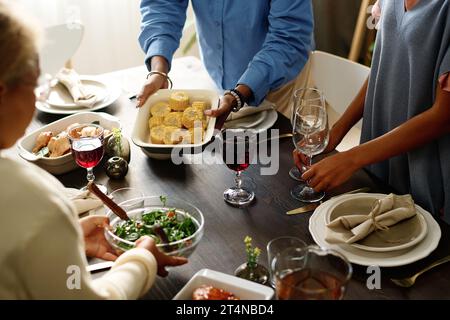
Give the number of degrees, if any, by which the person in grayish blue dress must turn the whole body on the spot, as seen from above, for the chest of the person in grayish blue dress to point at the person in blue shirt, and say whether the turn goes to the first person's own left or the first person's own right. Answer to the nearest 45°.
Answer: approximately 90° to the first person's own right

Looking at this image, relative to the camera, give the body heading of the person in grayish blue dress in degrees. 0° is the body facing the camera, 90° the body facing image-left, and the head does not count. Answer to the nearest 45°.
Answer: approximately 45°

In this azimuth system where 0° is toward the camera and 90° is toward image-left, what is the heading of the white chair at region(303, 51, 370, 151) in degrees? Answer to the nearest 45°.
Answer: approximately 45°

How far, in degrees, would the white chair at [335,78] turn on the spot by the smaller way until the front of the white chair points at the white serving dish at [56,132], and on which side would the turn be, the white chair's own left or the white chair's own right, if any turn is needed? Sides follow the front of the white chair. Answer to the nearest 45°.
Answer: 0° — it already faces it

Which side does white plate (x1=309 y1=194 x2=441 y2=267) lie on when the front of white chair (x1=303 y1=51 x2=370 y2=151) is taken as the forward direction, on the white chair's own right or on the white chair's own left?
on the white chair's own left

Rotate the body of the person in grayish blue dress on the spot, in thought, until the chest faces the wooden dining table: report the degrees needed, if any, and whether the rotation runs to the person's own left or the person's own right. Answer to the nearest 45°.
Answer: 0° — they already face it
